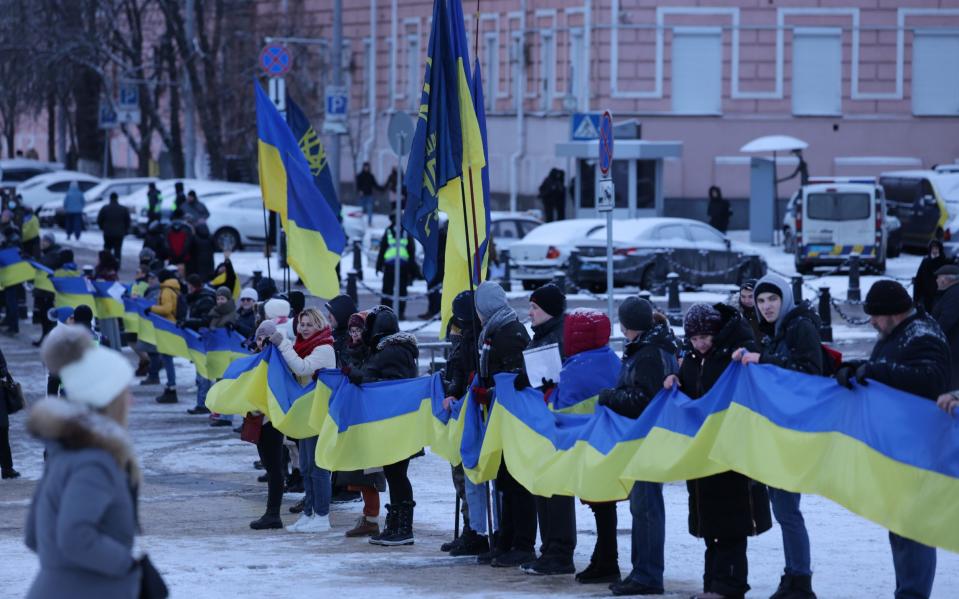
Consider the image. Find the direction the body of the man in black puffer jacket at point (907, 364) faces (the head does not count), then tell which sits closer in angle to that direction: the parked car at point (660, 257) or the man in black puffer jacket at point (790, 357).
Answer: the man in black puffer jacket

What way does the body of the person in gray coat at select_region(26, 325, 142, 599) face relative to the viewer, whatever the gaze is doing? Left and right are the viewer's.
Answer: facing to the right of the viewer

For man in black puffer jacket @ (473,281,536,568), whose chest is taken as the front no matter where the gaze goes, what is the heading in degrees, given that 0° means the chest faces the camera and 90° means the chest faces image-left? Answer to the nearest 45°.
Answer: approximately 90°

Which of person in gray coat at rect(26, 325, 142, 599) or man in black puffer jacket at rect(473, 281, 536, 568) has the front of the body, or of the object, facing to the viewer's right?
the person in gray coat

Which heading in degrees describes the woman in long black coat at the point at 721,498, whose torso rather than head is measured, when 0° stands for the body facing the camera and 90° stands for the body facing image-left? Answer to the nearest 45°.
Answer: approximately 45°
